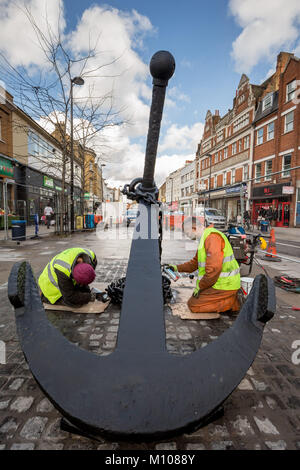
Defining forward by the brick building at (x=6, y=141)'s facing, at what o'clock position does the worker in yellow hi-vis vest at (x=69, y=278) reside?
The worker in yellow hi-vis vest is roughly at 3 o'clock from the brick building.

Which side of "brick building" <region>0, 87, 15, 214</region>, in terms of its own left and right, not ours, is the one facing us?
right

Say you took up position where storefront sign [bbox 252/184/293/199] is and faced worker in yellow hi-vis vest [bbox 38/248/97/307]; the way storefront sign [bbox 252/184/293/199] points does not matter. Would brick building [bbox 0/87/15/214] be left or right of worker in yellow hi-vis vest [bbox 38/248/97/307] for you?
right

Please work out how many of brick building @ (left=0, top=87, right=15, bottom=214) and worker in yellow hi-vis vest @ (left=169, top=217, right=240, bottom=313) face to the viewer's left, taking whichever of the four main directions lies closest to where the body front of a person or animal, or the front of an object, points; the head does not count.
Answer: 1

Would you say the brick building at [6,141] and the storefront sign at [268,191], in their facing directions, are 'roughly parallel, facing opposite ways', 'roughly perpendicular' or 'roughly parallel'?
roughly parallel, facing opposite ways

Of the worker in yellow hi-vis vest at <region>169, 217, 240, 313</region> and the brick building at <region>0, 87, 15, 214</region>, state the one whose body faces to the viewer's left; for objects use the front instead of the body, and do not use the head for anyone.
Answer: the worker in yellow hi-vis vest

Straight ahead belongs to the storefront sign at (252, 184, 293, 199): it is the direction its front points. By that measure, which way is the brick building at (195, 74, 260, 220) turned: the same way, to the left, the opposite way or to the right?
the same way

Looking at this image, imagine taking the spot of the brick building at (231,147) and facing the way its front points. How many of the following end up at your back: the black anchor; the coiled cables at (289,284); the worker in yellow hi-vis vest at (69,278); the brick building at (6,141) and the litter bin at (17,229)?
0

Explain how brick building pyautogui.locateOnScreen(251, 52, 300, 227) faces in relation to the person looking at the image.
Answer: facing the viewer and to the left of the viewer

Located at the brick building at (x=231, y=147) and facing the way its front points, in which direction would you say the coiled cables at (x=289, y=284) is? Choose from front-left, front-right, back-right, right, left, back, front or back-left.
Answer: front-left

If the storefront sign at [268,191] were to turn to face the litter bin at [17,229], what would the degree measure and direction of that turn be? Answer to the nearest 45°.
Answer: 0° — it already faces it

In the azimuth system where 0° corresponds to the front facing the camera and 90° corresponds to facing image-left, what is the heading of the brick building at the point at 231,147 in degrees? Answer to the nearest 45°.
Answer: approximately 45°

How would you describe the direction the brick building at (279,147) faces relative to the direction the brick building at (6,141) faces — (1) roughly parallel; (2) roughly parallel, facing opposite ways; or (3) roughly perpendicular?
roughly parallel, facing opposite ways

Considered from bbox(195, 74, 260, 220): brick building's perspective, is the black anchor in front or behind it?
in front

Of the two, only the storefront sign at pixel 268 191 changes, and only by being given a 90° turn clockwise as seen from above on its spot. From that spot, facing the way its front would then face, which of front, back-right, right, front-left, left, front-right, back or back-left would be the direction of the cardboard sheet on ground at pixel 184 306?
back-left

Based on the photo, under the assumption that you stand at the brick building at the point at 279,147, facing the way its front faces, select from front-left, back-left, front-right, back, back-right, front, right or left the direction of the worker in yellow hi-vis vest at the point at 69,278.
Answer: front-left

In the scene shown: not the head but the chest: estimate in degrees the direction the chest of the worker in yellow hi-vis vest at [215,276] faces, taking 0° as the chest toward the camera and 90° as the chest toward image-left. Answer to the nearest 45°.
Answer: approximately 90°

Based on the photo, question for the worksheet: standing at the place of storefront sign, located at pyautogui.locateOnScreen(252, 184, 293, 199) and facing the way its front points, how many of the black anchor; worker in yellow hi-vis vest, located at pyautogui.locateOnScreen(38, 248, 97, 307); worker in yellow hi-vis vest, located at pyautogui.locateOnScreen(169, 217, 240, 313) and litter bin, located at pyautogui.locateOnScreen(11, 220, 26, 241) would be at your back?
0

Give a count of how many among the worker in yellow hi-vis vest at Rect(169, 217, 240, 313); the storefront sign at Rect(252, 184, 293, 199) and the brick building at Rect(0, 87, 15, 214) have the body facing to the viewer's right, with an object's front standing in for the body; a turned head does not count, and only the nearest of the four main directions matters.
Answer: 1
